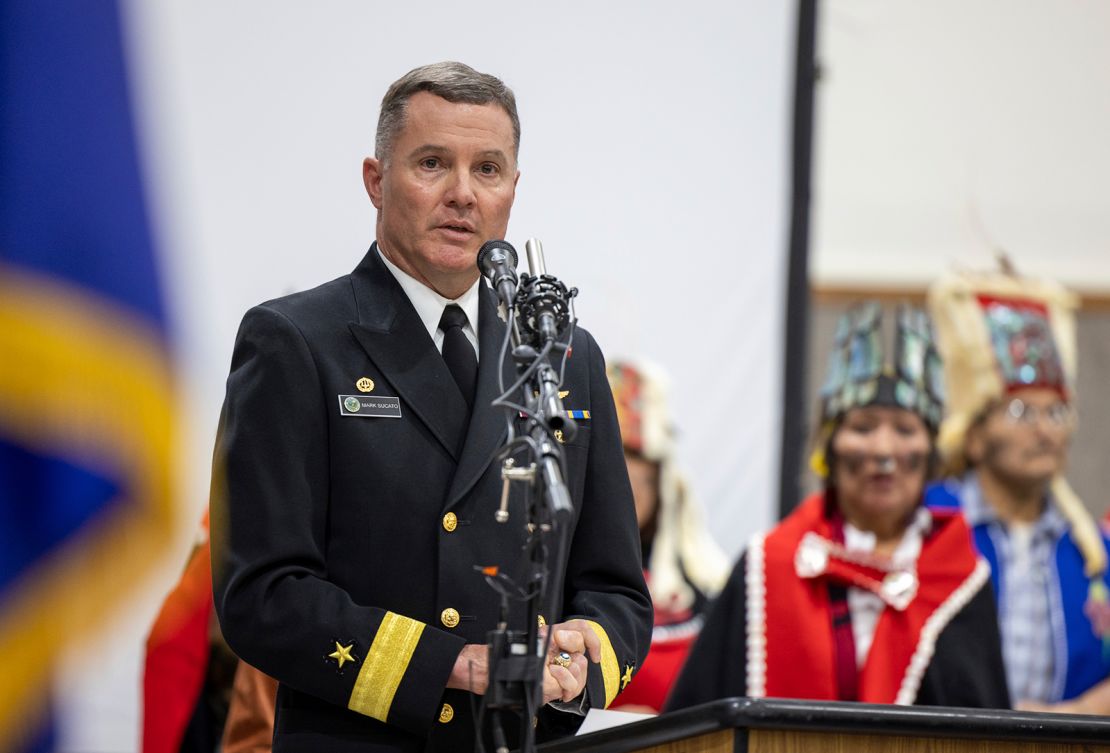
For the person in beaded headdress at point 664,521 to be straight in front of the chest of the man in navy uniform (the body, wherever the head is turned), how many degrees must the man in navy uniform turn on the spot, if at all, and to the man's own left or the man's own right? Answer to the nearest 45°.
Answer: approximately 135° to the man's own left

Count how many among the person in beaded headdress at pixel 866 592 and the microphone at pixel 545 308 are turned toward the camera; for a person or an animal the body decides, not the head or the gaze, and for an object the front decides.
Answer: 1

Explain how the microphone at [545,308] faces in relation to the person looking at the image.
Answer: facing away from the viewer and to the left of the viewer

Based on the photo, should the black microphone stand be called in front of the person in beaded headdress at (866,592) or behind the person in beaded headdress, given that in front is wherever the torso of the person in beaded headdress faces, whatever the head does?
in front

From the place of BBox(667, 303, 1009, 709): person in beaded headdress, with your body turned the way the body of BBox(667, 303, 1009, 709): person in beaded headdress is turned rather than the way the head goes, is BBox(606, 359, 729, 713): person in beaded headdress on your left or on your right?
on your right

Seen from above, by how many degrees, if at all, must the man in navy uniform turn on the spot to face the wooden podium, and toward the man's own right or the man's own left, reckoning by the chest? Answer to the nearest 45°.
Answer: approximately 45° to the man's own left

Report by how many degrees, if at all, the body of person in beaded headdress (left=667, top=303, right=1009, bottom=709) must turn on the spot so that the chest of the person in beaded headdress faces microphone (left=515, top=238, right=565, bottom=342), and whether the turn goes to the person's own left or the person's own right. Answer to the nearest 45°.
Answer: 0° — they already face it

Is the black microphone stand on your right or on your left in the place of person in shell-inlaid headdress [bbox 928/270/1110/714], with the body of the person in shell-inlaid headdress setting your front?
on your right

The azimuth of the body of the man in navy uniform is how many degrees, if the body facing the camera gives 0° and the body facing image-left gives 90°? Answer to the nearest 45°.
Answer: approximately 315°

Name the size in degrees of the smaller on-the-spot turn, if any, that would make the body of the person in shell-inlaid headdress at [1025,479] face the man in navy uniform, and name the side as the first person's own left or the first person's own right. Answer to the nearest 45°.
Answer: approximately 45° to the first person's own right

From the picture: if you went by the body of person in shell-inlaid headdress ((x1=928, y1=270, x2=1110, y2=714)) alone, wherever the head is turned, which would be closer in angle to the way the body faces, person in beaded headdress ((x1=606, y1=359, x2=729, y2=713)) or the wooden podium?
the wooden podium
